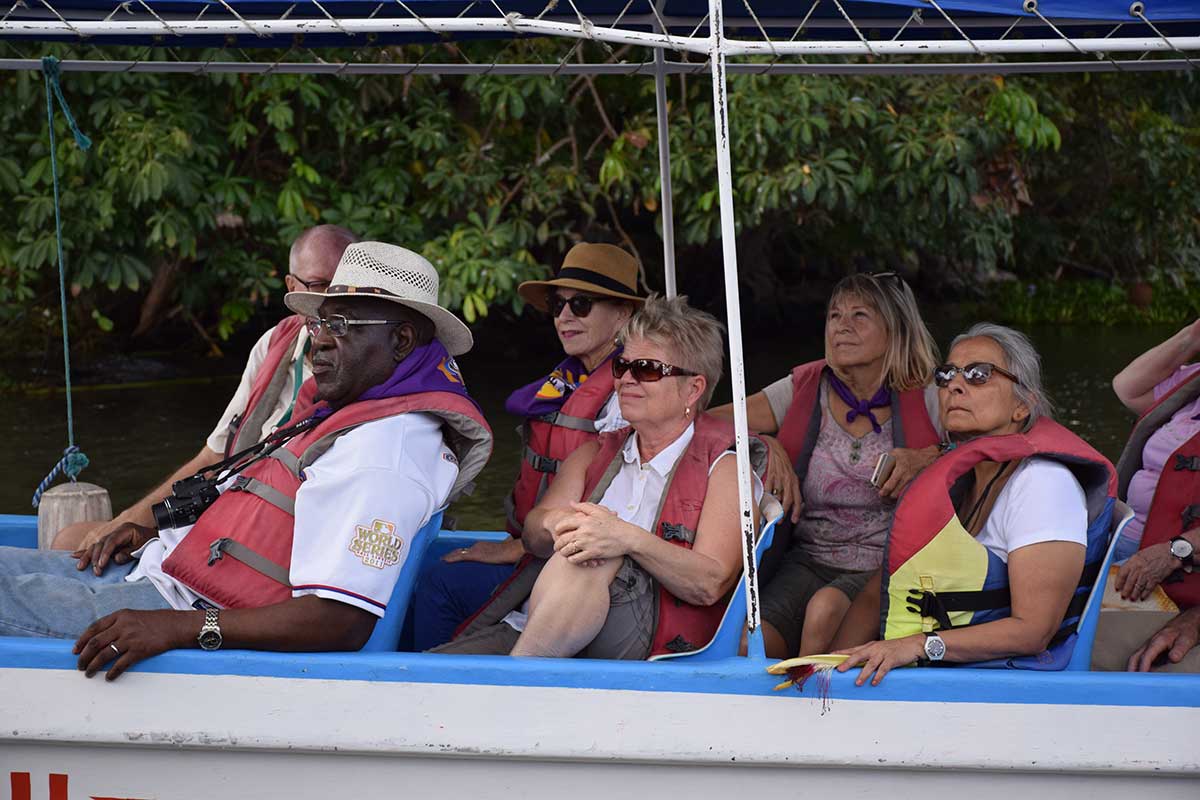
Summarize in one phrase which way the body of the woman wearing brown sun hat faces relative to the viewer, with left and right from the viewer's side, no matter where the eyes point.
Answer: facing the viewer and to the left of the viewer

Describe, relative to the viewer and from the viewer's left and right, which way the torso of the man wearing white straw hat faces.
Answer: facing to the left of the viewer

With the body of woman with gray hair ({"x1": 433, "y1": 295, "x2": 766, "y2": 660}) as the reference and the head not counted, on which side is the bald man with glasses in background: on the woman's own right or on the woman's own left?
on the woman's own right

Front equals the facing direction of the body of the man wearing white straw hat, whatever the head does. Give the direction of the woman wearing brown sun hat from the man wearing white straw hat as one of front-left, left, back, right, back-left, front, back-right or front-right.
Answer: back-right

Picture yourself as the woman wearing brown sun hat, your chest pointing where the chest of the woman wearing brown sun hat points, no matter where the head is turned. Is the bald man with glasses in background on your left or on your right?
on your right

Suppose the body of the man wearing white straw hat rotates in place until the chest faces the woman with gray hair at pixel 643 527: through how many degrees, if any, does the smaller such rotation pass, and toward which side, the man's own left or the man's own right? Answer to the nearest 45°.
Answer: approximately 180°

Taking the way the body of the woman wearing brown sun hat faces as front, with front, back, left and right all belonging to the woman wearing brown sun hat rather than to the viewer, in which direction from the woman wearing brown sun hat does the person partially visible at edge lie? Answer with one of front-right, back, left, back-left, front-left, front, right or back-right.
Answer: back-left

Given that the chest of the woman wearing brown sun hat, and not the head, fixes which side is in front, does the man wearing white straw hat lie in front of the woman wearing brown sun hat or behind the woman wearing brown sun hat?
in front

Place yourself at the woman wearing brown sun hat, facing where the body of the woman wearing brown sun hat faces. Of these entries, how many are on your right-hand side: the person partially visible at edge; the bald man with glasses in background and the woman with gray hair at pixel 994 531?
1

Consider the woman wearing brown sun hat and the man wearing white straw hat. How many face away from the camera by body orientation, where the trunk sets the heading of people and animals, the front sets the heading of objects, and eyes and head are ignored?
0

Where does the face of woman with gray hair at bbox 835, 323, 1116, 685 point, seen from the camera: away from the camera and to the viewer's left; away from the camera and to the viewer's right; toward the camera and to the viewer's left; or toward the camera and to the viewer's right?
toward the camera and to the viewer's left

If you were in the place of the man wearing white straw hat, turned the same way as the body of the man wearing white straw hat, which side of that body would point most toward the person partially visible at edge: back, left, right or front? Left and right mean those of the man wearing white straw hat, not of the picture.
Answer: back

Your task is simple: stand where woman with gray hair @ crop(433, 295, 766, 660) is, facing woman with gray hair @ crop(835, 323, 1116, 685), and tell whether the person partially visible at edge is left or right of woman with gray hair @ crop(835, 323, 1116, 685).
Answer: left

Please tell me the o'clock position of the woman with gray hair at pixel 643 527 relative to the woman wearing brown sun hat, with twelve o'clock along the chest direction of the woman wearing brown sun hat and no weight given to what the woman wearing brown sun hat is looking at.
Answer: The woman with gray hair is roughly at 10 o'clock from the woman wearing brown sun hat.
